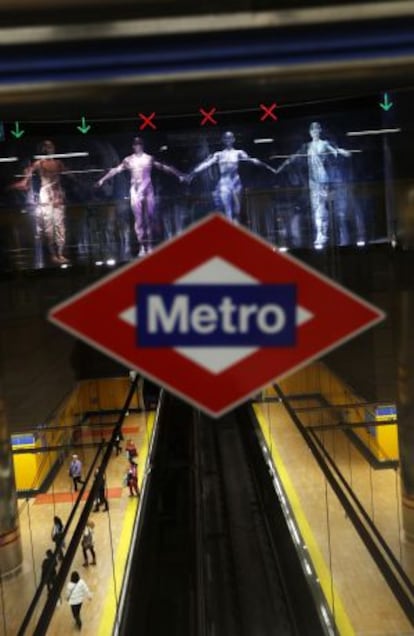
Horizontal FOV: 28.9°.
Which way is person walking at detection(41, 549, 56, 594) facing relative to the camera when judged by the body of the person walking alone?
away from the camera

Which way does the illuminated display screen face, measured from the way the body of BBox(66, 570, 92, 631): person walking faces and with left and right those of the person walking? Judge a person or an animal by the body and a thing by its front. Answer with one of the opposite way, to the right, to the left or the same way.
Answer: the opposite way

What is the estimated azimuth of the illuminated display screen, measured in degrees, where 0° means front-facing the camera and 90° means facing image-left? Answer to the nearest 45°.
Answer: approximately 0°

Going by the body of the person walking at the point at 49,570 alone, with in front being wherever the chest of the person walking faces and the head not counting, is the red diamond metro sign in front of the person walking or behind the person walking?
behind

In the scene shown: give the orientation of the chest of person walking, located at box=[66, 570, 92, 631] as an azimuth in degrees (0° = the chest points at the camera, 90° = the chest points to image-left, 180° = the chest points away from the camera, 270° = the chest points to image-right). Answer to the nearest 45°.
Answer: approximately 180°

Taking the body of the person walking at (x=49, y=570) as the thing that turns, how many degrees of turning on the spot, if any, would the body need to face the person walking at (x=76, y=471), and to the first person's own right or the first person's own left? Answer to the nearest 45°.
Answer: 0° — they already face them

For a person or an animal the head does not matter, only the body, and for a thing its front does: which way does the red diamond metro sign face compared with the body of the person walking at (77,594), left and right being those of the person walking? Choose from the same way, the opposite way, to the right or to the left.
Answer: the opposite way
